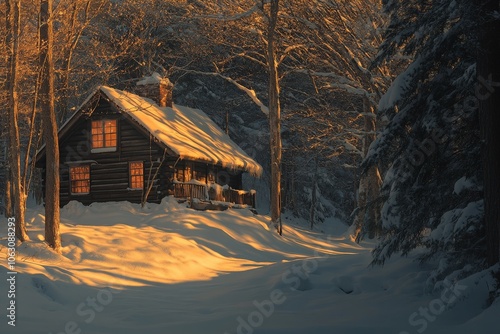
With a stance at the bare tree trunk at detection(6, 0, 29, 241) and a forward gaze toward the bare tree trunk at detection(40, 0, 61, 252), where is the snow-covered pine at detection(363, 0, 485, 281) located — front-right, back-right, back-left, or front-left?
front-left

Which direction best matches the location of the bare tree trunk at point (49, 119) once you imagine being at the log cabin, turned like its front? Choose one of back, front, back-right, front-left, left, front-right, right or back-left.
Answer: front-right

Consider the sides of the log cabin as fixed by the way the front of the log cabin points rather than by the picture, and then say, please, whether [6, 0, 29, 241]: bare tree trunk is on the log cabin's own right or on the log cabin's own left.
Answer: on the log cabin's own right

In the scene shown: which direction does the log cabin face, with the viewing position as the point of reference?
facing the viewer and to the right of the viewer
